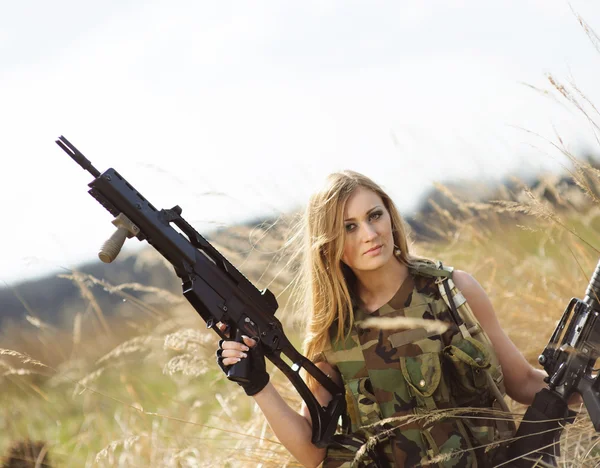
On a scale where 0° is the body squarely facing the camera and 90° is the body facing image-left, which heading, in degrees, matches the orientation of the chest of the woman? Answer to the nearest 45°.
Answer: approximately 0°
